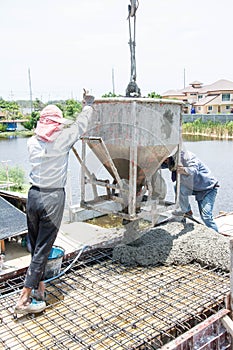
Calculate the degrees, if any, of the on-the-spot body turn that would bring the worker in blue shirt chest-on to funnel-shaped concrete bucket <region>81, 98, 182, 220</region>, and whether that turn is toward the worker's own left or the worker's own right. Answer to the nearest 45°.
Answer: approximately 45° to the worker's own left

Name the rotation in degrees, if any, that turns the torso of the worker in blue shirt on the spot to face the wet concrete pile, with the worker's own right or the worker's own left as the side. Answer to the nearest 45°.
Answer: approximately 90° to the worker's own left

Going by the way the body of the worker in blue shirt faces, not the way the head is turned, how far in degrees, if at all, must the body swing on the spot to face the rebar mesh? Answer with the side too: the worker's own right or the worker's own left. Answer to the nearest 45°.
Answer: approximately 90° to the worker's own left

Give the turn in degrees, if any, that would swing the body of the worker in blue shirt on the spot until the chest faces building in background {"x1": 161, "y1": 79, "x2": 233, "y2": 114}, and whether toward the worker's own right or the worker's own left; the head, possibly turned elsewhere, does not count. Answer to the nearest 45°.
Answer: approximately 90° to the worker's own right

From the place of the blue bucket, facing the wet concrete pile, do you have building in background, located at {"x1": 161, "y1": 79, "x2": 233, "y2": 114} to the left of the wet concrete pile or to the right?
left

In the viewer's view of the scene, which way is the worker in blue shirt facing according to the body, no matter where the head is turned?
to the viewer's left

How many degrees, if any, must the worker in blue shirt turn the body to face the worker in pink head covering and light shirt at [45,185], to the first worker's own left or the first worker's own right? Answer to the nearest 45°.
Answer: approximately 45° to the first worker's own left
